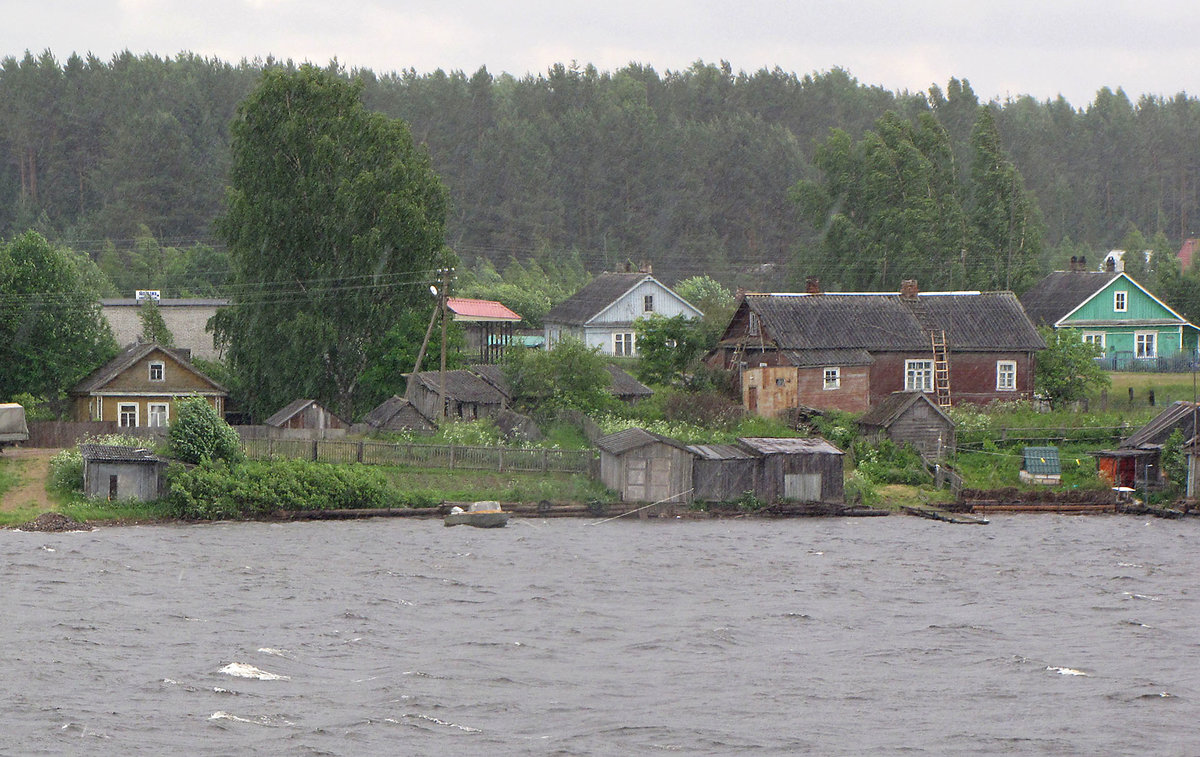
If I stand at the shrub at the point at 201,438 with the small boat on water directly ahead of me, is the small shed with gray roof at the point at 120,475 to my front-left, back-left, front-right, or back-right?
back-right

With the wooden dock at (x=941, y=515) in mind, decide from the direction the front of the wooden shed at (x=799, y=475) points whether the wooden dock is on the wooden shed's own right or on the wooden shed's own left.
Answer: on the wooden shed's own left

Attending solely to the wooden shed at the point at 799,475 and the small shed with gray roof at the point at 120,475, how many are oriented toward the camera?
2

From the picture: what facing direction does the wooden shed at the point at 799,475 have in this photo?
toward the camera

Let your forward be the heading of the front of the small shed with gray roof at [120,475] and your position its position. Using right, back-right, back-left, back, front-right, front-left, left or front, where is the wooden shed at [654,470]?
left

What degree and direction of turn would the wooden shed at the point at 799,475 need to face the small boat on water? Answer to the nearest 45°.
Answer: approximately 45° to its right

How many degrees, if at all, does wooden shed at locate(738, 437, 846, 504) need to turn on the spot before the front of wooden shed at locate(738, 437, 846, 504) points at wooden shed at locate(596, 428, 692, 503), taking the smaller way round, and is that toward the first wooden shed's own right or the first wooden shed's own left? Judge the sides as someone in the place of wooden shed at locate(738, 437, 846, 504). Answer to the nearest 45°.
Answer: approximately 90° to the first wooden shed's own right

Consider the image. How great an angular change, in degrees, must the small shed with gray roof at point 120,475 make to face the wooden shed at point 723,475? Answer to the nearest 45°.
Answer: approximately 90° to its left

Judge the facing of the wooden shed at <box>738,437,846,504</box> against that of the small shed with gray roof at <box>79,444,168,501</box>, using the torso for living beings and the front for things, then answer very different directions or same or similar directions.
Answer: same or similar directions

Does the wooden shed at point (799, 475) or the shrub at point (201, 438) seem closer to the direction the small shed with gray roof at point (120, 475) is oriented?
the wooden shed

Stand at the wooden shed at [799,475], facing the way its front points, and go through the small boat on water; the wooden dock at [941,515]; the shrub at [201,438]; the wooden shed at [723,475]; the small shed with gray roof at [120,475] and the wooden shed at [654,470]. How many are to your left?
1

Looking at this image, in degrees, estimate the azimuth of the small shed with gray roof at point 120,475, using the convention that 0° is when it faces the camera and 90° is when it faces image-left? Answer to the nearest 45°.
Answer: approximately 0°

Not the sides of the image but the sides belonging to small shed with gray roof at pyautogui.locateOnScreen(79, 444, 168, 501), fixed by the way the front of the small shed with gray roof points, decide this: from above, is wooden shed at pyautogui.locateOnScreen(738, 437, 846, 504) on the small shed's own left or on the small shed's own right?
on the small shed's own left

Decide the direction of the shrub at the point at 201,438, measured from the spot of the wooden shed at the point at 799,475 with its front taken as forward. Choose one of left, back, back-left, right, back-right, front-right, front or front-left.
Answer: right

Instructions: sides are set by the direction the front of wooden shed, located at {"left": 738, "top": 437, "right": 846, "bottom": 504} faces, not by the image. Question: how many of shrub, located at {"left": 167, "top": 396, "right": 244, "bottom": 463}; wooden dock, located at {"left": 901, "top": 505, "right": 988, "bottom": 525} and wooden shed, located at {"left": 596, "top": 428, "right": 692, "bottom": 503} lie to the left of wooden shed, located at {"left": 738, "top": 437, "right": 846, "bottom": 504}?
1
